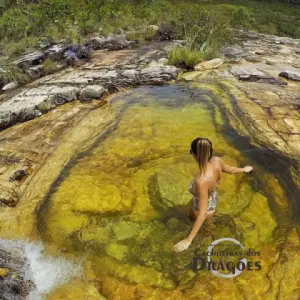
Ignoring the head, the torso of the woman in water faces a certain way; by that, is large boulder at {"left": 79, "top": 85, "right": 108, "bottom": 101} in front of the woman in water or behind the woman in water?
in front

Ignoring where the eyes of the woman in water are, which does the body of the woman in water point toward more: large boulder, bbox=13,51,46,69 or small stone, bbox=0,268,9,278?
the large boulder

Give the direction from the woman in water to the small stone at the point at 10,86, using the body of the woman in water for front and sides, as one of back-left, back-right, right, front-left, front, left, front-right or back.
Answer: front

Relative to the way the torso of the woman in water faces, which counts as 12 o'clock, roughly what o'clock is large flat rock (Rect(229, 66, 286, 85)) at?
The large flat rock is roughly at 2 o'clock from the woman in water.

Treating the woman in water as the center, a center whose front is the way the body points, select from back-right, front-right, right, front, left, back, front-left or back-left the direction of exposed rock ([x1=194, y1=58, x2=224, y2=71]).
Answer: front-right

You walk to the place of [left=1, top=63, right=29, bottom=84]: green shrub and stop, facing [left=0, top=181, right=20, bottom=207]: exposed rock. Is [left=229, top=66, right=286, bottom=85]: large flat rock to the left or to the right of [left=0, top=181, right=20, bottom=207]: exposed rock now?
left

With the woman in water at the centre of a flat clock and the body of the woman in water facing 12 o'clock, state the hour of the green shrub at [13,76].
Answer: The green shrub is roughly at 12 o'clock from the woman in water.

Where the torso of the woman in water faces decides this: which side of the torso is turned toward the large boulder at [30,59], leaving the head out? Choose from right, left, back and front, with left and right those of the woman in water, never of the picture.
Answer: front

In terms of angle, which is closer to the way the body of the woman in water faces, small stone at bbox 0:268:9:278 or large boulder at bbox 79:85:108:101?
the large boulder

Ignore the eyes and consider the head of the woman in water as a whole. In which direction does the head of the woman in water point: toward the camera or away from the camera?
away from the camera

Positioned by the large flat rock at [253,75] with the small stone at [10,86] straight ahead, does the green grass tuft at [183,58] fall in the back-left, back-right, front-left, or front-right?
front-right

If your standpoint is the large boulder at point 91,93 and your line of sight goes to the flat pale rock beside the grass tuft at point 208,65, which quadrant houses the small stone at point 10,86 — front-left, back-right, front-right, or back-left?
back-left

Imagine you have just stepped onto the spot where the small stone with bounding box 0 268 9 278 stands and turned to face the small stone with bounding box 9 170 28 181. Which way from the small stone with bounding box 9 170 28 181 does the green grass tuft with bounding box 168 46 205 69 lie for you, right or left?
right

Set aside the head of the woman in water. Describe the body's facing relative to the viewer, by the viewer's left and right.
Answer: facing away from the viewer and to the left of the viewer

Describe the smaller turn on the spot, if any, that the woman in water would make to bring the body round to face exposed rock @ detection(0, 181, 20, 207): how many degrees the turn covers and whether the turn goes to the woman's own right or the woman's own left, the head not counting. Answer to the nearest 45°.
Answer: approximately 45° to the woman's own left
